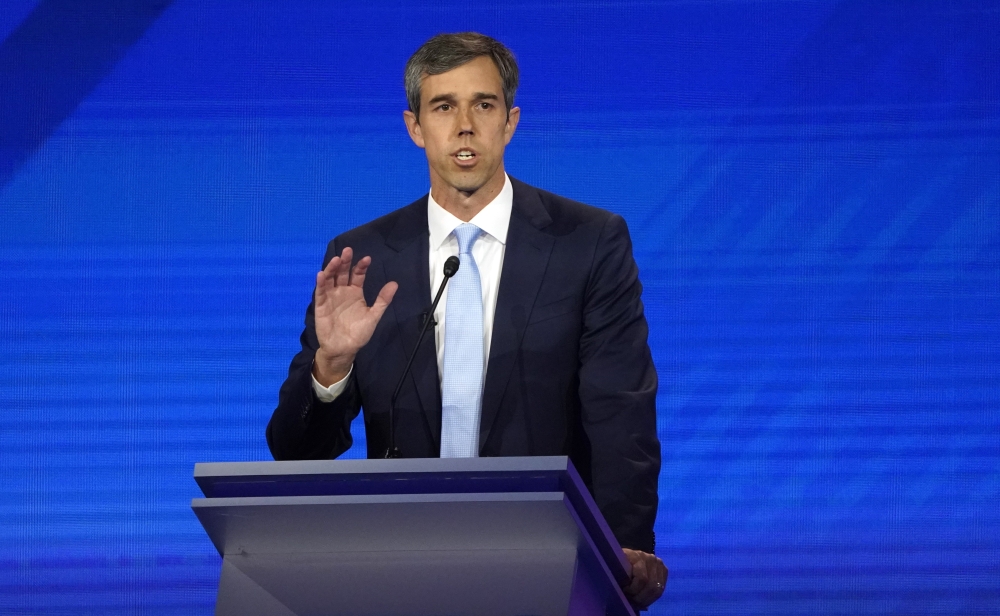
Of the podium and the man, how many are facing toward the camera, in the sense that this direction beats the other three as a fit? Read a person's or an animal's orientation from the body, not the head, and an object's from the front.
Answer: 2

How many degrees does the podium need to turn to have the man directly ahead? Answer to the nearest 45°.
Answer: approximately 180°

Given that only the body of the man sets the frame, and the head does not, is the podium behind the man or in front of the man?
in front

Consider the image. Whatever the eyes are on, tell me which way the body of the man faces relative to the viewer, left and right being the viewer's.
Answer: facing the viewer
